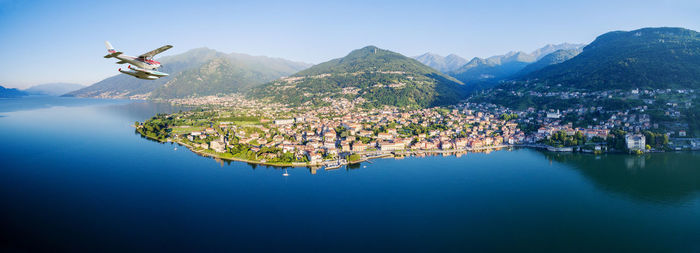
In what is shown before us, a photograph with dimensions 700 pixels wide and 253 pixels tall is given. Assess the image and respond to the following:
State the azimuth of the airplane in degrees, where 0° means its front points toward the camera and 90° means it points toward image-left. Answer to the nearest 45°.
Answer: approximately 315°

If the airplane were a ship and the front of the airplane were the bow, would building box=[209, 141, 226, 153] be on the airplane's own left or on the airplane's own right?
on the airplane's own left

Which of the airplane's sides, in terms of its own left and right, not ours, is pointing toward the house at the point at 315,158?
left

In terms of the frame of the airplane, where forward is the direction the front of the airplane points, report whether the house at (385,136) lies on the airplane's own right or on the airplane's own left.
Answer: on the airplane's own left

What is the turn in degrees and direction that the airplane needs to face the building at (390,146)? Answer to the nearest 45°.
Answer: approximately 90° to its left
